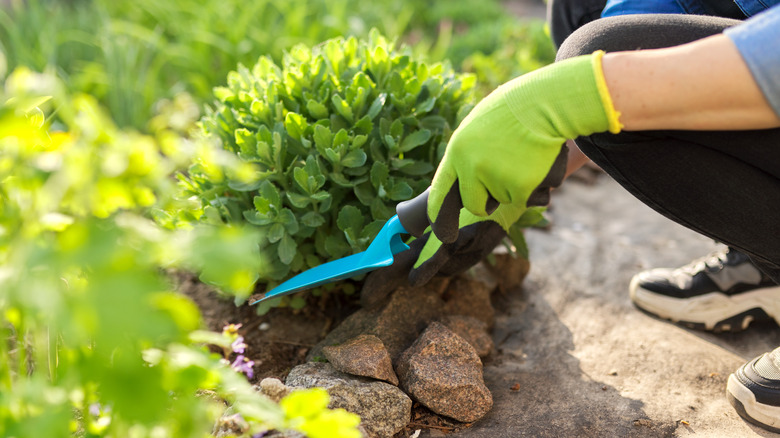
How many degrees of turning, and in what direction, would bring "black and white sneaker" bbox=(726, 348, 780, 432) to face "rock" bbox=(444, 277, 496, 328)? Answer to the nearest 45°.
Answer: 0° — it already faces it

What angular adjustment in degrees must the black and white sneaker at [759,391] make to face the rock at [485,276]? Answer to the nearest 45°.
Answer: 0° — it already faces it

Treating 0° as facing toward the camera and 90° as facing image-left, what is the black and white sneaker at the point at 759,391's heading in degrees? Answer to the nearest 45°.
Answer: approximately 90°

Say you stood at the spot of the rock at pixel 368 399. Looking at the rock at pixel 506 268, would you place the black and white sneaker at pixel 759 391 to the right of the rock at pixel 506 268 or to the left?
right
